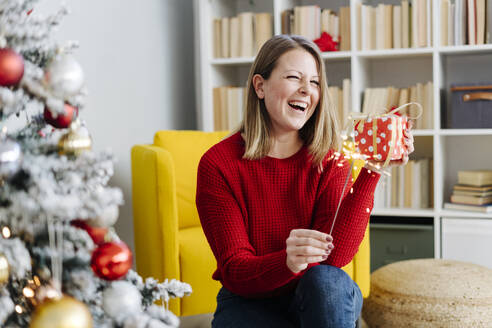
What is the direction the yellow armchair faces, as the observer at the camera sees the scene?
facing the viewer and to the right of the viewer

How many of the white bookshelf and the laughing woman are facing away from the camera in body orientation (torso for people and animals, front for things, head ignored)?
0

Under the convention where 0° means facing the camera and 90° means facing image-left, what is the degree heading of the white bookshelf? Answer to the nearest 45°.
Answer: approximately 0°

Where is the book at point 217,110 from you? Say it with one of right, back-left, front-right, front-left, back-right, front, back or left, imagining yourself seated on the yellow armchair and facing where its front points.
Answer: back-left

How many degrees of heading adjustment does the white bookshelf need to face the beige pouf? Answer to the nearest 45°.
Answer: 0° — it already faces it

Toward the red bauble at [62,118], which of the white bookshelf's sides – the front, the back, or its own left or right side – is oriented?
front

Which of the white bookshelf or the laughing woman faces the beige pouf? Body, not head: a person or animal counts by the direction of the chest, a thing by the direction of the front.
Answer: the white bookshelf

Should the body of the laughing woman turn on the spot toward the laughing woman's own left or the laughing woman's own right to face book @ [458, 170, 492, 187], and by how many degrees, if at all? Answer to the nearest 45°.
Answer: approximately 90° to the laughing woman's own left

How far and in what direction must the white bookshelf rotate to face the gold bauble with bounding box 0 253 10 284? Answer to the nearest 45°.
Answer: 0° — it already faces it

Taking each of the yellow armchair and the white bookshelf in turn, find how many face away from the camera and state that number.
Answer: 0

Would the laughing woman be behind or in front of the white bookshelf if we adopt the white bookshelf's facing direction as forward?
in front

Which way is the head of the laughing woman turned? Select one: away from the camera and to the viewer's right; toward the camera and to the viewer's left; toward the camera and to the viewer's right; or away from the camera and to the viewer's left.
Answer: toward the camera and to the viewer's right

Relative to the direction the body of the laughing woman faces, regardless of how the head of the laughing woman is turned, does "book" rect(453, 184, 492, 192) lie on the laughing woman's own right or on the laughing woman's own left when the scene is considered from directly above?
on the laughing woman's own left
